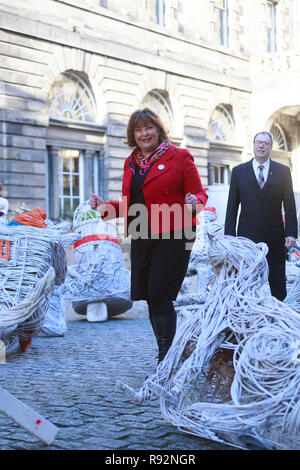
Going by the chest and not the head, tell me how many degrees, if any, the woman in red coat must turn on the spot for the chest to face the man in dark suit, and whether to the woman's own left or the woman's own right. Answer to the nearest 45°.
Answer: approximately 180°

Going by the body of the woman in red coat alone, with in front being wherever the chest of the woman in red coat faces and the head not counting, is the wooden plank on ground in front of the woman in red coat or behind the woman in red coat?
in front

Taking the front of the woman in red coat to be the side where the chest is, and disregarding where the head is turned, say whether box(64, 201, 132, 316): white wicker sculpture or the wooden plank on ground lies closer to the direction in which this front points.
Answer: the wooden plank on ground

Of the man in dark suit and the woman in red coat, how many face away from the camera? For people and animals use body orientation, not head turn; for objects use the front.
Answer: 0

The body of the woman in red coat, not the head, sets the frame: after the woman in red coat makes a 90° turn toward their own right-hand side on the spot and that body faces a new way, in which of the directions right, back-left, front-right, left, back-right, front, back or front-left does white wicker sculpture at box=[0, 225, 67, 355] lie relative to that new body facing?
front

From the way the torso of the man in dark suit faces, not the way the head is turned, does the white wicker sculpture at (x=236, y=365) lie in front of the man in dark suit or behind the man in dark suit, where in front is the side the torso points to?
in front

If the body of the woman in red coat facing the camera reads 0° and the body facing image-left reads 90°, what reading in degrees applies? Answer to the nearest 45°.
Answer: approximately 45°

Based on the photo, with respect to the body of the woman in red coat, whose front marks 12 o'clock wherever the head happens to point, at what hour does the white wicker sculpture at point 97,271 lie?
The white wicker sculpture is roughly at 4 o'clock from the woman in red coat.

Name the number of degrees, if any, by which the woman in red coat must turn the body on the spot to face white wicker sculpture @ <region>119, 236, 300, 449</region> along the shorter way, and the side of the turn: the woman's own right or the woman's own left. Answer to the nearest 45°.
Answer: approximately 45° to the woman's own left

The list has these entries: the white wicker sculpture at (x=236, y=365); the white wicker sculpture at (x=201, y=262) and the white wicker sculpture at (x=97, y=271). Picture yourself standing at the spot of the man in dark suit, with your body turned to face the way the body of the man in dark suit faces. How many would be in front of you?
1
